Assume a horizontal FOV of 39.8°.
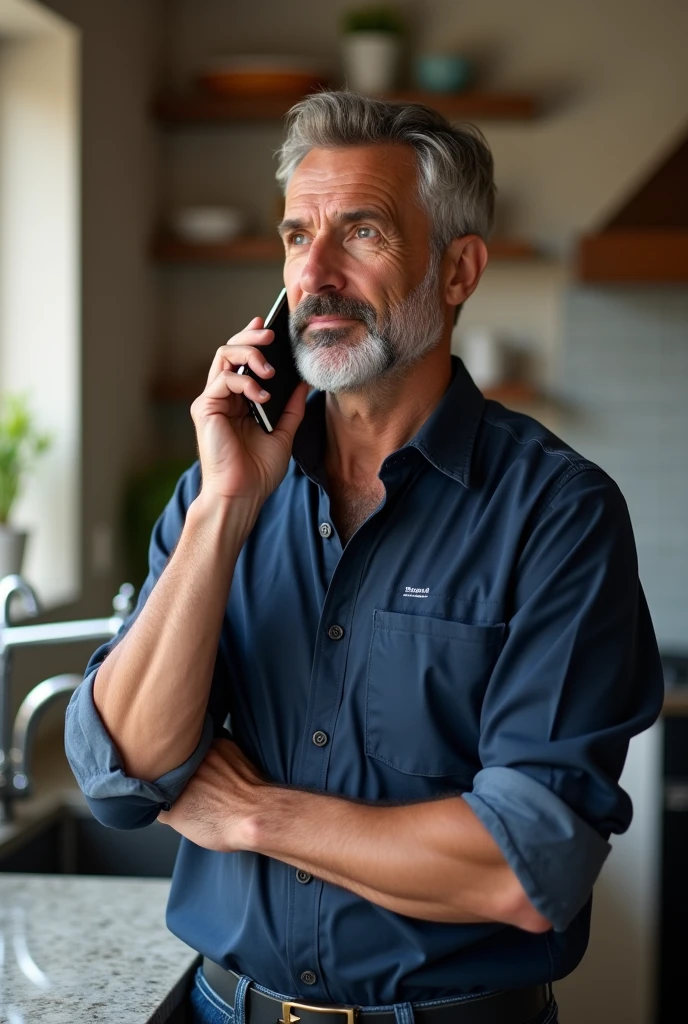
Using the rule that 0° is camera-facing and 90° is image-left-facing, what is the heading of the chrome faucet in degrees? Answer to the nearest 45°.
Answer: approximately 270°

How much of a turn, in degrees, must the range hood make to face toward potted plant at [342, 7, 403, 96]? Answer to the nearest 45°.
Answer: approximately 90° to its right

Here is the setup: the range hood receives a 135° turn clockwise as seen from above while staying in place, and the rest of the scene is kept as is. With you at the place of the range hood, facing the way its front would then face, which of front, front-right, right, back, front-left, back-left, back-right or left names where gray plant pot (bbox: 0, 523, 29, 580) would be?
left

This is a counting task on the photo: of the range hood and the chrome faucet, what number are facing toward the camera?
1

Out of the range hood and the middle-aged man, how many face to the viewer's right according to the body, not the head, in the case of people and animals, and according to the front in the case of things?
0

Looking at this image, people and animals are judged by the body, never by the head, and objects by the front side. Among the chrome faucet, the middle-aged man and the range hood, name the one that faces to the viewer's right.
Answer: the chrome faucet

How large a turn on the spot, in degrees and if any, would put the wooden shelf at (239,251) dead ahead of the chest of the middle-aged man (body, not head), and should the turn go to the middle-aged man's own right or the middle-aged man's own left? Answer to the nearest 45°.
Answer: approximately 135° to the middle-aged man's own right

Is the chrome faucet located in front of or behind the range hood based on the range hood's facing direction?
in front

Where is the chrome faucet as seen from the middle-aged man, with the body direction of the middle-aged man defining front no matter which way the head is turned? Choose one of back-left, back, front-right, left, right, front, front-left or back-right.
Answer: right

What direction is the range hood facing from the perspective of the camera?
toward the camera

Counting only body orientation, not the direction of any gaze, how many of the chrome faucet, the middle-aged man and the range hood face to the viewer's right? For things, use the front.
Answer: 1

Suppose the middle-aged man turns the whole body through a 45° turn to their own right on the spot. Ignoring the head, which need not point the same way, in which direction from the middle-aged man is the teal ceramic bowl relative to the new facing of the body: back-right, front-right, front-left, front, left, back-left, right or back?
right
